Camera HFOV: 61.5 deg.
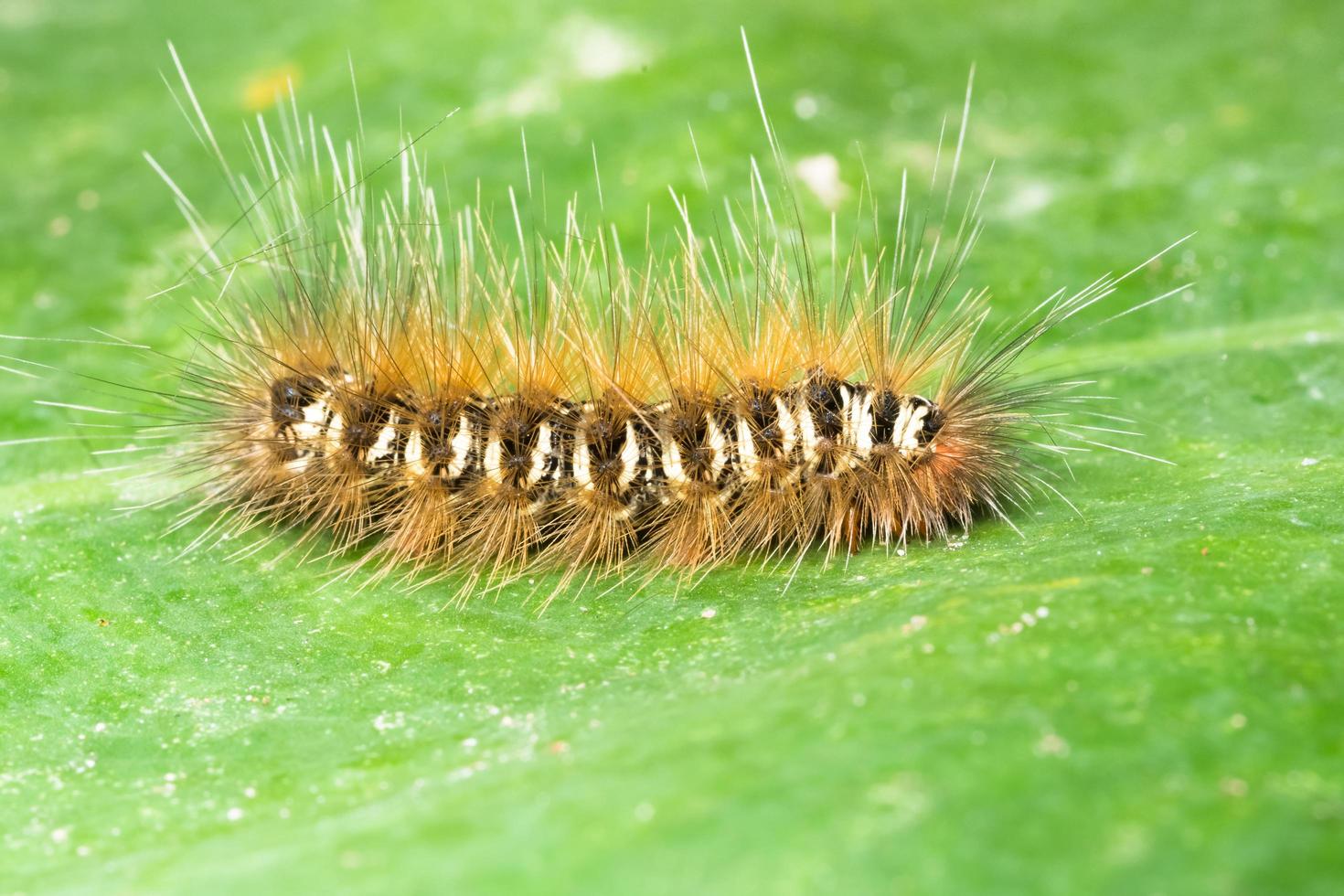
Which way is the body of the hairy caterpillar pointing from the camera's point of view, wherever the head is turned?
to the viewer's right
